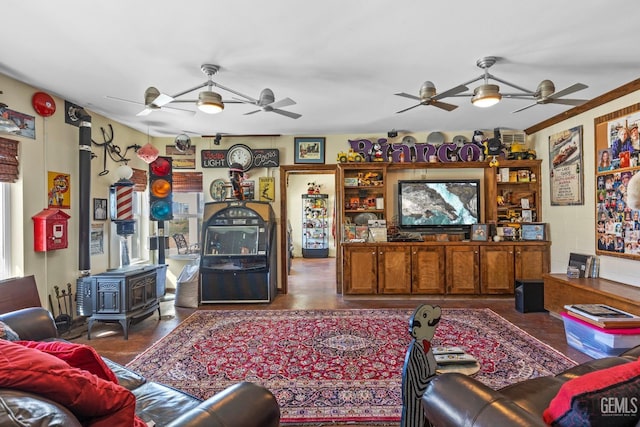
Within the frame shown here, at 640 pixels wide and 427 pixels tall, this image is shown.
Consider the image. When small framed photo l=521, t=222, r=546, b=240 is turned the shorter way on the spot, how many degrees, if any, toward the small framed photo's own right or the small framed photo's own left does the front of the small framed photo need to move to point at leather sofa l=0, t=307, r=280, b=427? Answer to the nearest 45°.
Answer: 0° — it already faces it

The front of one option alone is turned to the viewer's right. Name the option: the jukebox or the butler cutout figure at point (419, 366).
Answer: the butler cutout figure

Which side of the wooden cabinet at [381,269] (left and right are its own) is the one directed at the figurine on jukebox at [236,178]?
right

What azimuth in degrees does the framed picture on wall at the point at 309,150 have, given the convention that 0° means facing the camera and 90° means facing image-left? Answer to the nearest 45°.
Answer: approximately 0°

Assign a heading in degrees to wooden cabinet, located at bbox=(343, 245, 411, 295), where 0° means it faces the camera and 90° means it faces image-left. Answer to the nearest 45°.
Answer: approximately 0°

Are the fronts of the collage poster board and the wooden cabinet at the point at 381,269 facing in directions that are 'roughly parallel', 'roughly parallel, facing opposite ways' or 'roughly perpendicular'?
roughly perpendicular

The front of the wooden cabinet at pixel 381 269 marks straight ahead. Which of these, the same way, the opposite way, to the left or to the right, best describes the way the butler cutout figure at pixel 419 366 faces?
to the left

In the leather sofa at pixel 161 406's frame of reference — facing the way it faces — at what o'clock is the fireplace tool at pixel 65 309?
The fireplace tool is roughly at 10 o'clock from the leather sofa.

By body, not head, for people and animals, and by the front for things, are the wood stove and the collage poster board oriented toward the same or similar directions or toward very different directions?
very different directions

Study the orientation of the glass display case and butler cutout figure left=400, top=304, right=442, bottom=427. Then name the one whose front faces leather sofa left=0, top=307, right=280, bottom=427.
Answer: the glass display case
